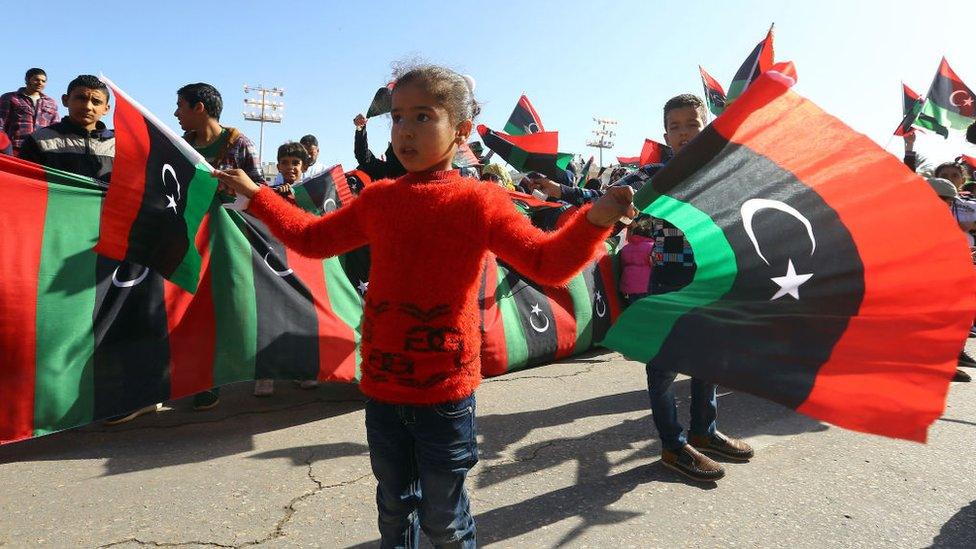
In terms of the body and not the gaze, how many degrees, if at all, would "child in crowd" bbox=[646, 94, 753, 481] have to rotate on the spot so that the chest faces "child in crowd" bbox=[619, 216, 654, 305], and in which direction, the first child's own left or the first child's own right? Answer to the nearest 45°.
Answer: approximately 135° to the first child's own left

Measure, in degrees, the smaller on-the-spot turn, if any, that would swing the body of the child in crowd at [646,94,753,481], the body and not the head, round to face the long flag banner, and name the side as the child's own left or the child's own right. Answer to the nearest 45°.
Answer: approximately 135° to the child's own right

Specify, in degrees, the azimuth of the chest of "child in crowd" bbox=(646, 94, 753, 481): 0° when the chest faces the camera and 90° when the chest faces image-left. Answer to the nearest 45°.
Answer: approximately 315°

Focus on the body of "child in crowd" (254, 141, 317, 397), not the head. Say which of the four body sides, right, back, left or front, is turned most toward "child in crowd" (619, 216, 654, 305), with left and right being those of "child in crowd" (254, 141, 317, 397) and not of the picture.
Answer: left

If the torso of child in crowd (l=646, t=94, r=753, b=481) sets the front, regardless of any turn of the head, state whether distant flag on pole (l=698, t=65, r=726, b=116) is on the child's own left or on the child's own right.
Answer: on the child's own left

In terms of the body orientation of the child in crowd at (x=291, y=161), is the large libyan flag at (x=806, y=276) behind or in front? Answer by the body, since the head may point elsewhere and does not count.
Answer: in front

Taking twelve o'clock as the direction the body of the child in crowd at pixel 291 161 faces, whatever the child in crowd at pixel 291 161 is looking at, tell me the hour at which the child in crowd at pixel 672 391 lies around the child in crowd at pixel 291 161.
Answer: the child in crowd at pixel 672 391 is roughly at 11 o'clock from the child in crowd at pixel 291 161.

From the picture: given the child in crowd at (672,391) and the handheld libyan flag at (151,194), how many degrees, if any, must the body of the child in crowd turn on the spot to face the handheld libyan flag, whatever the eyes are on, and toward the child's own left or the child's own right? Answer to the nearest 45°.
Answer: approximately 135° to the child's own right

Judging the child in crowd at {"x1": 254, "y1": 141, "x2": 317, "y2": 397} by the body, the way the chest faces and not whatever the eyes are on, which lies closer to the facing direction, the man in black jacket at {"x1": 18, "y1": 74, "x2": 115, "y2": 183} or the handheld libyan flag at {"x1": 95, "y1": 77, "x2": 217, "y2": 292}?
the handheld libyan flag

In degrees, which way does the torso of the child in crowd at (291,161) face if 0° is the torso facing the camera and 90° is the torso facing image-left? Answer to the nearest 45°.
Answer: approximately 0°
